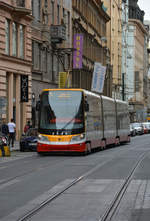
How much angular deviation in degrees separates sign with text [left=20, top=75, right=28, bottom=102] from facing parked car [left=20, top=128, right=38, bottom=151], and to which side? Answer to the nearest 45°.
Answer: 0° — it already faces it
